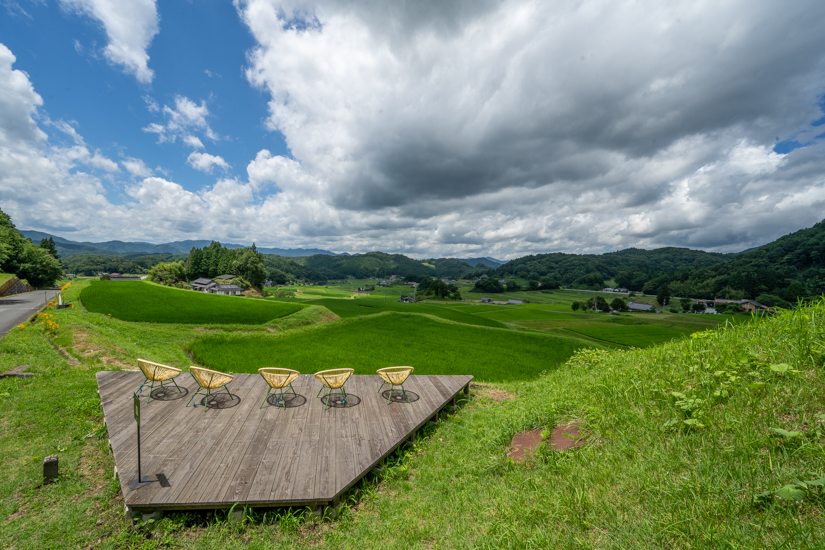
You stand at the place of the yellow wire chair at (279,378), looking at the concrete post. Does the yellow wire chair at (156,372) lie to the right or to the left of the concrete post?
right

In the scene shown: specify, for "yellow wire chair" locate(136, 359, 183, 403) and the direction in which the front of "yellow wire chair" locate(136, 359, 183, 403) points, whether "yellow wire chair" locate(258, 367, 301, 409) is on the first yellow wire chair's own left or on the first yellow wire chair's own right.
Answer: on the first yellow wire chair's own right

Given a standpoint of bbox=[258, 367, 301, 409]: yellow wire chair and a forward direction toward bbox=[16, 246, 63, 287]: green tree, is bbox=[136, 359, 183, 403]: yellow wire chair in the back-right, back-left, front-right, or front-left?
front-left

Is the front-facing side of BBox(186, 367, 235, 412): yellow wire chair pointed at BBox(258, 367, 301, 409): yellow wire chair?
no

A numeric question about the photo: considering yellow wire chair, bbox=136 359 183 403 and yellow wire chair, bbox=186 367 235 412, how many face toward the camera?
0

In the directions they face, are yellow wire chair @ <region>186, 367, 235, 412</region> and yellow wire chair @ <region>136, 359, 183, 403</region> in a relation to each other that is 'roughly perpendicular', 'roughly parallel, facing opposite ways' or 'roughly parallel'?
roughly parallel

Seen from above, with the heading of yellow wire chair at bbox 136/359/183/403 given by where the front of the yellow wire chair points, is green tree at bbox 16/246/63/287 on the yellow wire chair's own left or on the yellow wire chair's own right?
on the yellow wire chair's own left

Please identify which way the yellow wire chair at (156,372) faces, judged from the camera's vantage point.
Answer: facing away from the viewer and to the right of the viewer

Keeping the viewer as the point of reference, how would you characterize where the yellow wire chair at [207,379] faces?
facing away from the viewer and to the right of the viewer

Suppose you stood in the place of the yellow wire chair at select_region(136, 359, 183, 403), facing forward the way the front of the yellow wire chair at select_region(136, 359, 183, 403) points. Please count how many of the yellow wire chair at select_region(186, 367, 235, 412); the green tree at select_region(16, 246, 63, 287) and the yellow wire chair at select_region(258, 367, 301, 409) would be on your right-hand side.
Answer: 2

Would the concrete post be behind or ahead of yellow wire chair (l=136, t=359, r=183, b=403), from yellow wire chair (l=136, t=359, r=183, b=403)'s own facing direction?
behind

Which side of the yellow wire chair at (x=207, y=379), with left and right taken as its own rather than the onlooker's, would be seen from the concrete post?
back

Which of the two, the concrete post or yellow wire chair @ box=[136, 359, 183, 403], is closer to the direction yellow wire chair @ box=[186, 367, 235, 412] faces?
the yellow wire chair

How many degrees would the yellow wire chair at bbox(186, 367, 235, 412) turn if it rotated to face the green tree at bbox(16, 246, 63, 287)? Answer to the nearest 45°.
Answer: approximately 45° to its left

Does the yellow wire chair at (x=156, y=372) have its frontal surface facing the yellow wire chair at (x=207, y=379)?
no

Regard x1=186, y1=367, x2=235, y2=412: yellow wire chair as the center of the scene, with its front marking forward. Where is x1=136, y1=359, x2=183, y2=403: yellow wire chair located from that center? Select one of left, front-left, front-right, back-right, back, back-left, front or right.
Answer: left
